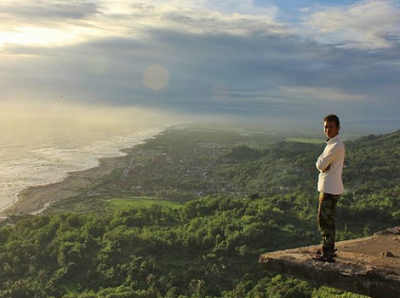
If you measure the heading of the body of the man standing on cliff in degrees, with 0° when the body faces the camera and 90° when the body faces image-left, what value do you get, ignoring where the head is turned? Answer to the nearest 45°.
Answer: approximately 90°

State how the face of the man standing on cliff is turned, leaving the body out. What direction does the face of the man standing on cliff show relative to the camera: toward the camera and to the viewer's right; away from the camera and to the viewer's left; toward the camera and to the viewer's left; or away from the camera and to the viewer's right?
toward the camera and to the viewer's left
